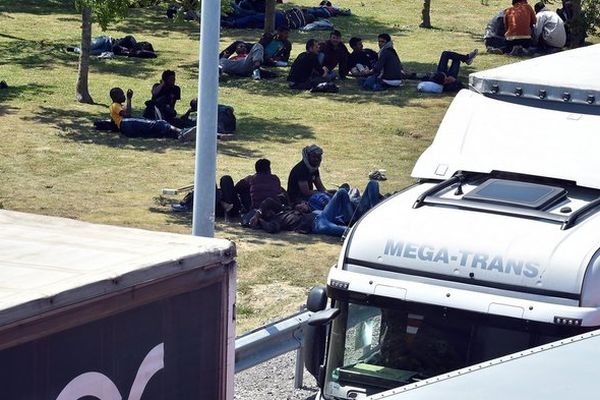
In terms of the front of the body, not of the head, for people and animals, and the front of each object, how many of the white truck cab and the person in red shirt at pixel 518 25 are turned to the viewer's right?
0

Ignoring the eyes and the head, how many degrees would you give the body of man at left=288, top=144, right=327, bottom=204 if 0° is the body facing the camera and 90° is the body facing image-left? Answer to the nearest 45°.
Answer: approximately 315°

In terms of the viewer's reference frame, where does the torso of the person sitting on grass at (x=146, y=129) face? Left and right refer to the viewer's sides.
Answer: facing to the right of the viewer

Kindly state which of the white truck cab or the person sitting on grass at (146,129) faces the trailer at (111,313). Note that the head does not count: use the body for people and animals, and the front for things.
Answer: the white truck cab
